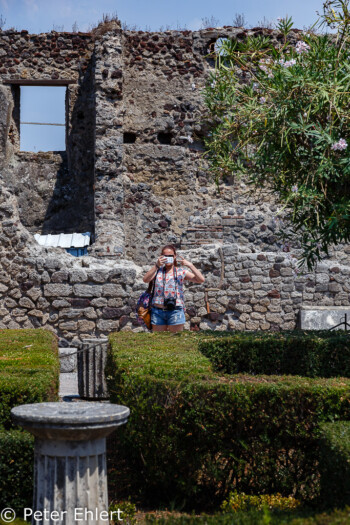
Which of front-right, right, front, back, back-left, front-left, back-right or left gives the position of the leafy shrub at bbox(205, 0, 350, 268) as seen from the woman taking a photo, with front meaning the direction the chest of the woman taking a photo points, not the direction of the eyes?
front-left

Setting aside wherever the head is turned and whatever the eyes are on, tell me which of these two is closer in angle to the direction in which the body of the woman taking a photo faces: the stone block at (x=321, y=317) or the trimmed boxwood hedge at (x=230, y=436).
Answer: the trimmed boxwood hedge

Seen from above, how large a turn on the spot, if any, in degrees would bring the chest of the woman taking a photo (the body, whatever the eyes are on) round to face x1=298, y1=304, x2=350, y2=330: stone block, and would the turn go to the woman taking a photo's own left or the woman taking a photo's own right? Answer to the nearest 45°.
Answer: approximately 135° to the woman taking a photo's own left

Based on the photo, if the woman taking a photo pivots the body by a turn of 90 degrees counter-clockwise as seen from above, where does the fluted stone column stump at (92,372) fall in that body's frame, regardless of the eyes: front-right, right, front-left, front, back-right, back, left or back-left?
back

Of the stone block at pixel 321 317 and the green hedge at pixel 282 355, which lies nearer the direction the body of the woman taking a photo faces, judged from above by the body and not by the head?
the green hedge

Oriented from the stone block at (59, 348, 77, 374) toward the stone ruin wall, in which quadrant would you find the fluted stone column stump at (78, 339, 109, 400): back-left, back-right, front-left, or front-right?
back-right

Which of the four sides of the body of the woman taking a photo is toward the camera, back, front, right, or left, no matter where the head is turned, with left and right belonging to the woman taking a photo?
front

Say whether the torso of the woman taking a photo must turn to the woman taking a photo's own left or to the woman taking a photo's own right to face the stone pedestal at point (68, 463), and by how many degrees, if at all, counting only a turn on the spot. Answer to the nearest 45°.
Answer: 0° — they already face it

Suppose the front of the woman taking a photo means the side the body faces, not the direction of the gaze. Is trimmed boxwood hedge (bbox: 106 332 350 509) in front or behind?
in front

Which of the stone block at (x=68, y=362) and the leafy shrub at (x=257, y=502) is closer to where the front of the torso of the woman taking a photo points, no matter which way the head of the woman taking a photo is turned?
the leafy shrub

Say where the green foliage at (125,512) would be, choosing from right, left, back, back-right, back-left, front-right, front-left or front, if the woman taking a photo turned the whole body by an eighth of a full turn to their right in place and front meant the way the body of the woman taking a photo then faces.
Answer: front-left

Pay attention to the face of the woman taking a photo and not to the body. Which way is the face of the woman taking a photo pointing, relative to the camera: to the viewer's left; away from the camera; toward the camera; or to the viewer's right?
toward the camera

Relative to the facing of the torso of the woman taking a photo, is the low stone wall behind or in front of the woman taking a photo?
behind
